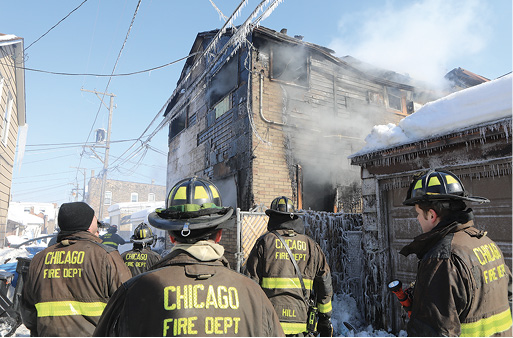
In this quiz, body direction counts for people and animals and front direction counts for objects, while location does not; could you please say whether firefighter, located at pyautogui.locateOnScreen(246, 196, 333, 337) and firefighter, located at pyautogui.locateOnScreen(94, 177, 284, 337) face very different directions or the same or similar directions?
same or similar directions

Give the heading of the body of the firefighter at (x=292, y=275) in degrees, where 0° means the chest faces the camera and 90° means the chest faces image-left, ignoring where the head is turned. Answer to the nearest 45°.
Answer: approximately 180°

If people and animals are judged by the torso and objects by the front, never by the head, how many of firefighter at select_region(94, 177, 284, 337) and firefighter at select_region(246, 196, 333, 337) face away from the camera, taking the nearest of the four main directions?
2

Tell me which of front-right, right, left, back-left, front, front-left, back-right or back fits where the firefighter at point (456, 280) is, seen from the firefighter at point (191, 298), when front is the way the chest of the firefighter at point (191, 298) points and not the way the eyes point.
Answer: right

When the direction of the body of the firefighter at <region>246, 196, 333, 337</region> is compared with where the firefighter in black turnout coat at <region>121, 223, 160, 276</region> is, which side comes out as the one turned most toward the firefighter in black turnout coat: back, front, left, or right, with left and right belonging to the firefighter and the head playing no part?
left

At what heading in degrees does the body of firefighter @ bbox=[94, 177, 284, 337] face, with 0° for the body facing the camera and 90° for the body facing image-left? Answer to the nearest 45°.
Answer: approximately 180°

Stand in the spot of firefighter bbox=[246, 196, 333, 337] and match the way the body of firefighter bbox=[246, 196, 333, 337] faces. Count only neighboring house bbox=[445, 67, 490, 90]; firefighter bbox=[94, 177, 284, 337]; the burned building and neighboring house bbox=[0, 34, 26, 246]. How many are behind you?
1

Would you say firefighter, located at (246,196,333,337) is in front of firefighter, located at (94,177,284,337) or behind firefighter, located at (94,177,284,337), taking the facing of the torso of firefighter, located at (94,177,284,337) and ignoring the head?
in front

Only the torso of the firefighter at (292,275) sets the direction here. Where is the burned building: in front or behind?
in front

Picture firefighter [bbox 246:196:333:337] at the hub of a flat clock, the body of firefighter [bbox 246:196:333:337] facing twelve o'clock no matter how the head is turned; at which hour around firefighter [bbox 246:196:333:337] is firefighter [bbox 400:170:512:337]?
firefighter [bbox 400:170:512:337] is roughly at 5 o'clock from firefighter [bbox 246:196:333:337].

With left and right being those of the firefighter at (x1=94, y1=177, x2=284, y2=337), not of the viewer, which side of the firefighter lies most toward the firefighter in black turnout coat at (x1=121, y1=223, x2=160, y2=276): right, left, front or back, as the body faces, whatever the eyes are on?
front

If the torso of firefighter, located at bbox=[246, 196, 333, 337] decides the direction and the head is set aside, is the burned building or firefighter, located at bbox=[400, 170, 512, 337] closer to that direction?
the burned building

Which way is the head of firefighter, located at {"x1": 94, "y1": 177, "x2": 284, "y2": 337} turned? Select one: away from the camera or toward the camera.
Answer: away from the camera

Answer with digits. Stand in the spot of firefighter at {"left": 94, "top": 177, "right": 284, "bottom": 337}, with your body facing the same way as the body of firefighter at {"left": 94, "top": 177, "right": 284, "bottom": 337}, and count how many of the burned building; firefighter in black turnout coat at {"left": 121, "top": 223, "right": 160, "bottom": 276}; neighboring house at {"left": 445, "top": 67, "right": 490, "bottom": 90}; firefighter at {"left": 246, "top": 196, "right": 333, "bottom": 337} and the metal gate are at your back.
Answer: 0

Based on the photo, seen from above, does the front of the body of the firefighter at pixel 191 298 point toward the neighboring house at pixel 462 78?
no

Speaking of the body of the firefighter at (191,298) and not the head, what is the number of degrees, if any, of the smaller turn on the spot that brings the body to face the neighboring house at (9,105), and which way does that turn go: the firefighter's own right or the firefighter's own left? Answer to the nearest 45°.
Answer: approximately 45° to the firefighter's own left

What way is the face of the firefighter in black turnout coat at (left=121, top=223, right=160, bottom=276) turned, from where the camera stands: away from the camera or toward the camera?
away from the camera
